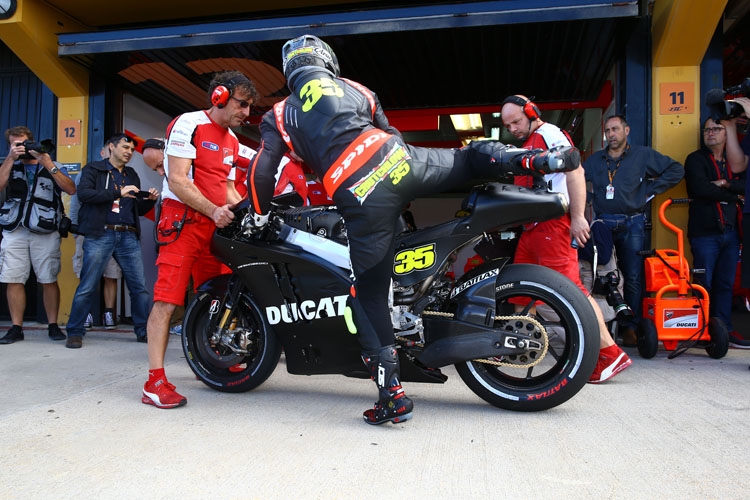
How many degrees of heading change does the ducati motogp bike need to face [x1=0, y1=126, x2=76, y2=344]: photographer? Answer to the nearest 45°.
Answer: approximately 45° to its right

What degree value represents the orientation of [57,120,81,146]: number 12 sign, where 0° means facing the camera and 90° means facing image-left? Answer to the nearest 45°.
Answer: approximately 0°

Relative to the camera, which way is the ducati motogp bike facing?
to the viewer's left

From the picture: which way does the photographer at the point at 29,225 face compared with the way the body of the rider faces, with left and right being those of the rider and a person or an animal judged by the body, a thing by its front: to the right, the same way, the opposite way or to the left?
the opposite way

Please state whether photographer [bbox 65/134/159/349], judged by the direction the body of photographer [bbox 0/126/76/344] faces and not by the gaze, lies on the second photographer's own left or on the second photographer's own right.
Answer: on the second photographer's own left

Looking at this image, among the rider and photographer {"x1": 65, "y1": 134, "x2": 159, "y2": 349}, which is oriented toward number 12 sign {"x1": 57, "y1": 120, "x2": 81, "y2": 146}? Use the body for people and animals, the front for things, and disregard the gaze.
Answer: the rider

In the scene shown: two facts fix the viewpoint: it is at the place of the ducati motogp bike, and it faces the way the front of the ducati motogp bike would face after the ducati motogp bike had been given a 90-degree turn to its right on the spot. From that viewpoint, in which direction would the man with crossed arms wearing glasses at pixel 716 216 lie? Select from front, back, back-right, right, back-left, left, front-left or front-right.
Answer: front-right

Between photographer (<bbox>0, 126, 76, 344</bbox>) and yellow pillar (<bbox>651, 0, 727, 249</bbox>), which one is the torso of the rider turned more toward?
the photographer
